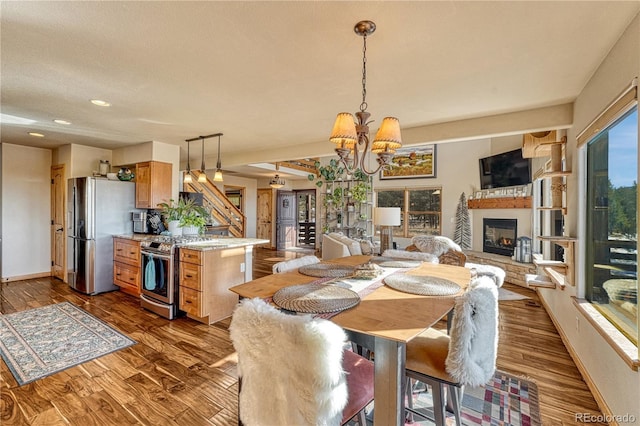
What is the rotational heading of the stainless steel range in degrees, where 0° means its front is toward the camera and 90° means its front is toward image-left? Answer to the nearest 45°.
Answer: approximately 45°

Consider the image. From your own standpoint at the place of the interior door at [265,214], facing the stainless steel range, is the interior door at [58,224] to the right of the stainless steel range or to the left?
right

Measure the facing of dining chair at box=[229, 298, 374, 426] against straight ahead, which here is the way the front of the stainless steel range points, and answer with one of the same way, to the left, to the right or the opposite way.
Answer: the opposite way

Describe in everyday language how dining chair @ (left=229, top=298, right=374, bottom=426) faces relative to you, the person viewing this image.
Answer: facing away from the viewer and to the right of the viewer

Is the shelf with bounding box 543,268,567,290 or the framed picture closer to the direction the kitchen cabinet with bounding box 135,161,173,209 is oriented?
the shelf

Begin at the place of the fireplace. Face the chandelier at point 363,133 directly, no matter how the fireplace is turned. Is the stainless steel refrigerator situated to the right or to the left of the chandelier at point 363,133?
right

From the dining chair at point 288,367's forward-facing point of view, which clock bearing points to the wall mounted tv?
The wall mounted tv is roughly at 12 o'clock from the dining chair.

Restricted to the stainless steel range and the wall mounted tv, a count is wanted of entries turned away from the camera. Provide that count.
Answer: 0
